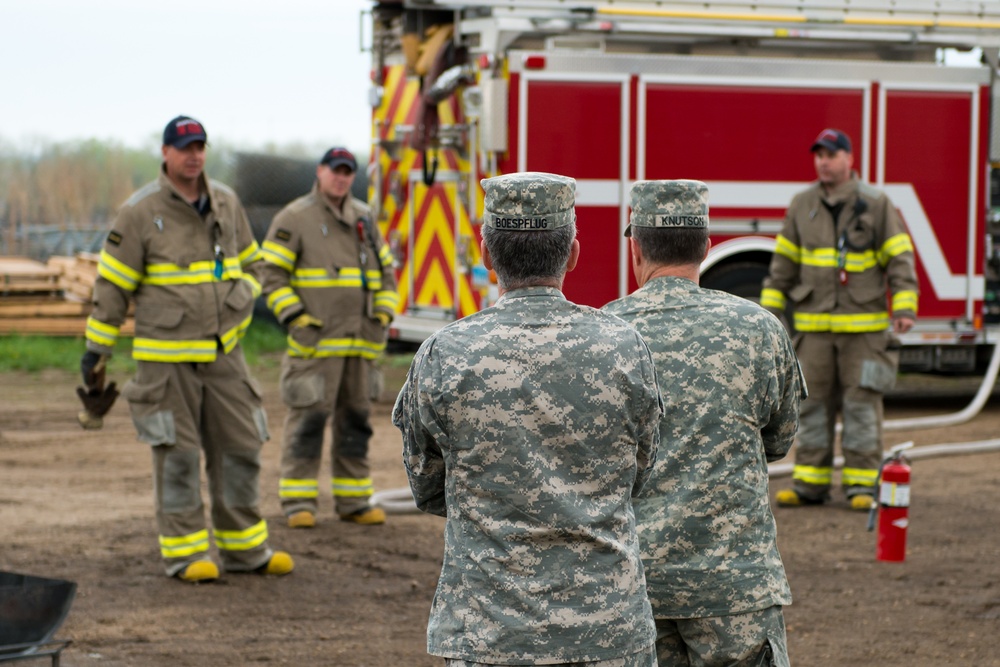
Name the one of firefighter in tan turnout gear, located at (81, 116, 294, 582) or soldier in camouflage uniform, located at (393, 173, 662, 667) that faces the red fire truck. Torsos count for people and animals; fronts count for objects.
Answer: the soldier in camouflage uniform

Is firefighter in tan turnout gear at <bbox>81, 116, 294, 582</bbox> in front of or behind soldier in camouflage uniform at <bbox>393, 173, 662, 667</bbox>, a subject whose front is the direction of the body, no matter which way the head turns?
in front

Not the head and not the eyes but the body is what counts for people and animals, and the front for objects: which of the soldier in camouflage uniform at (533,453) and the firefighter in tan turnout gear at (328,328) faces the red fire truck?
the soldier in camouflage uniform

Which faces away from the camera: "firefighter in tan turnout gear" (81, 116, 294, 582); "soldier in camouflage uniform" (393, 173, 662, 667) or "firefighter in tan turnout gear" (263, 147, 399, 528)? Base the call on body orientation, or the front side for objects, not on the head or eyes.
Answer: the soldier in camouflage uniform

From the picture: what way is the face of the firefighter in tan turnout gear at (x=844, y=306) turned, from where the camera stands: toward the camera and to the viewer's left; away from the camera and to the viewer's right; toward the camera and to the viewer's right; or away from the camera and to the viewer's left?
toward the camera and to the viewer's left

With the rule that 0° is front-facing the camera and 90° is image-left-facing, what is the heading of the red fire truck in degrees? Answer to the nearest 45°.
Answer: approximately 225°

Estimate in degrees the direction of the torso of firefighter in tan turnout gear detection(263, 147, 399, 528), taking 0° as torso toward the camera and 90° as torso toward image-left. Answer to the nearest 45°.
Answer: approximately 315°

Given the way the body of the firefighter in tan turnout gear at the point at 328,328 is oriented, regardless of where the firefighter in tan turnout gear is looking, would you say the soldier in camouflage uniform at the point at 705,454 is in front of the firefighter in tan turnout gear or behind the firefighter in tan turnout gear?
in front

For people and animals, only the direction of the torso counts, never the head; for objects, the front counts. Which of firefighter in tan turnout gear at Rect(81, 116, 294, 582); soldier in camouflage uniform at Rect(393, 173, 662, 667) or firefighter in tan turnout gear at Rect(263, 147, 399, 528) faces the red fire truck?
the soldier in camouflage uniform

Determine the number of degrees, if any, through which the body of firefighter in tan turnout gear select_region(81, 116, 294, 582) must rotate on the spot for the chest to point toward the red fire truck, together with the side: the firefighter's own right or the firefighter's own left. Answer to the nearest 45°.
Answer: approximately 90° to the firefighter's own left

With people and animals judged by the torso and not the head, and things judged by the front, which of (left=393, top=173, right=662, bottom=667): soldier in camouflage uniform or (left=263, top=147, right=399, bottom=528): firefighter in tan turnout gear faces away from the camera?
the soldier in camouflage uniform

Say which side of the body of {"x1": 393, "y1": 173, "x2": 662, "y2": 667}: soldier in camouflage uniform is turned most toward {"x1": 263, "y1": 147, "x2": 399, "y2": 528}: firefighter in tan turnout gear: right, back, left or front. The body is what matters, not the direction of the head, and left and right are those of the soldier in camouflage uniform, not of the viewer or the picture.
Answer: front

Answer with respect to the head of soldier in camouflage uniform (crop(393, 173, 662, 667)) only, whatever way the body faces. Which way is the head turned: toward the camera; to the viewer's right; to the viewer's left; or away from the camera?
away from the camera

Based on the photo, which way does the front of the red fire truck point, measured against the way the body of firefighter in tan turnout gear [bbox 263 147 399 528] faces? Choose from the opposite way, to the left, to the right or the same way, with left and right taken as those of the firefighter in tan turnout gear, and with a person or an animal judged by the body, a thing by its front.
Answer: to the left

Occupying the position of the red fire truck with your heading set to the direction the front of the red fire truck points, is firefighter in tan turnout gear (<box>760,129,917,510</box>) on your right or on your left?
on your right

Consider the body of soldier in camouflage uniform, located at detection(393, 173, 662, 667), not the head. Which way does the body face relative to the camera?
away from the camera
